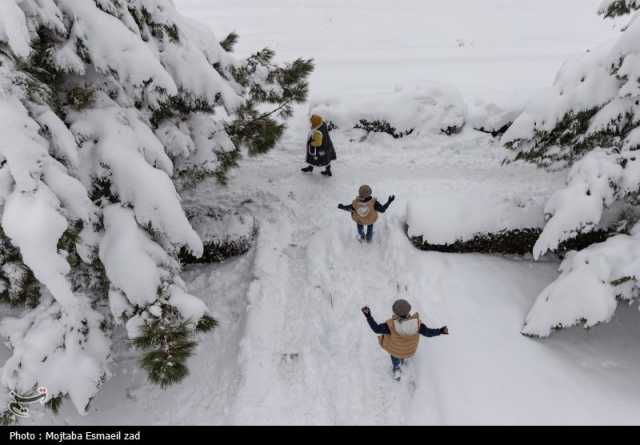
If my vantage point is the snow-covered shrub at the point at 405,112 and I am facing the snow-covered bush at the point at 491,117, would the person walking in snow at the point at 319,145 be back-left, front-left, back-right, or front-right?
back-right

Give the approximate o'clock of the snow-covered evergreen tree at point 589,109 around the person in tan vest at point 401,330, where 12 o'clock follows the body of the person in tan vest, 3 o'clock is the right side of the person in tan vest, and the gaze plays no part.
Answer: The snow-covered evergreen tree is roughly at 1 o'clock from the person in tan vest.

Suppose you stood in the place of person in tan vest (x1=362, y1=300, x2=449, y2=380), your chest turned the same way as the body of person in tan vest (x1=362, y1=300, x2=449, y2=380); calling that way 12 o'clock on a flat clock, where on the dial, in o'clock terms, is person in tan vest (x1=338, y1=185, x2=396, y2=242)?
person in tan vest (x1=338, y1=185, x2=396, y2=242) is roughly at 11 o'clock from person in tan vest (x1=362, y1=300, x2=449, y2=380).

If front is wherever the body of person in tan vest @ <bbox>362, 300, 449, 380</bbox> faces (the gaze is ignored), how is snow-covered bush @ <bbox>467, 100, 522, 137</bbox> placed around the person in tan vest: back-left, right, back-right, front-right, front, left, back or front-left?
front

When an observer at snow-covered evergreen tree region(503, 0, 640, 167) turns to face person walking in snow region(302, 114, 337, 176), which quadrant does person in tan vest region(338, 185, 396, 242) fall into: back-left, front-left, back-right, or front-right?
front-left

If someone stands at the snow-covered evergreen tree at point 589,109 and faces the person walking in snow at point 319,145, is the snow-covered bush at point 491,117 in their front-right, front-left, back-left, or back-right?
front-right

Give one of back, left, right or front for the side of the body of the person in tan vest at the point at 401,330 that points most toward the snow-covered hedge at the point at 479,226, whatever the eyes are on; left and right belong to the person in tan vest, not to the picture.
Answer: front

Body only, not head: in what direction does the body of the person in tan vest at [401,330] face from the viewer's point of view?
away from the camera

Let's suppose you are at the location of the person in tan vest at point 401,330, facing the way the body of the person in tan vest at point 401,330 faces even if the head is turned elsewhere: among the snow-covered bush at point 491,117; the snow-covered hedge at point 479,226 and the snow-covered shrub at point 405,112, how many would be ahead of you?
3

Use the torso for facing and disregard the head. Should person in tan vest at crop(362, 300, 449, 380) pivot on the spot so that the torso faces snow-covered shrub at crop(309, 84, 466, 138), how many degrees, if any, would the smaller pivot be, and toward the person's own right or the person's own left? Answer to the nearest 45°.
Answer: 0° — they already face it

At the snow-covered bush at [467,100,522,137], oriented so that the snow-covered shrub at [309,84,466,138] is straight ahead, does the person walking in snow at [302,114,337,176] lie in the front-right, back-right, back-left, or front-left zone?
front-left

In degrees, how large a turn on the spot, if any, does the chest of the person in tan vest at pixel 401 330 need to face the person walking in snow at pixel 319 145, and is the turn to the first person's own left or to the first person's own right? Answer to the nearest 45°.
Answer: approximately 45° to the first person's own left

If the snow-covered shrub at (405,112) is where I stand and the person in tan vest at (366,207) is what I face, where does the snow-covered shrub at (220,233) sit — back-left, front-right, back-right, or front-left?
front-right
